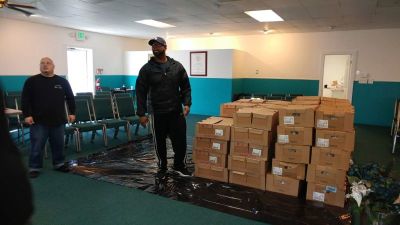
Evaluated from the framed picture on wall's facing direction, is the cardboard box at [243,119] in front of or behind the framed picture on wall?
in front

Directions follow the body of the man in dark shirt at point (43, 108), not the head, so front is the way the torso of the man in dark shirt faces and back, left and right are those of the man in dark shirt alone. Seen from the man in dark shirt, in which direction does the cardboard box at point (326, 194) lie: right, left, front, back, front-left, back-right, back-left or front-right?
front-left

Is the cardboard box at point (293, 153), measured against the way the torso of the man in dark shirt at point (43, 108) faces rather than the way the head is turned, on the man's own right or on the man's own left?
on the man's own left

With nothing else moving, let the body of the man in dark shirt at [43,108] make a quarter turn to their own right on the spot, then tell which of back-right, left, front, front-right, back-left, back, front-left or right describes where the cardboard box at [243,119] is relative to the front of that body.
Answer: back-left

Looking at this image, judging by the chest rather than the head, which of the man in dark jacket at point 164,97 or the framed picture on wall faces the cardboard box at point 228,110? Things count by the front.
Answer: the framed picture on wall

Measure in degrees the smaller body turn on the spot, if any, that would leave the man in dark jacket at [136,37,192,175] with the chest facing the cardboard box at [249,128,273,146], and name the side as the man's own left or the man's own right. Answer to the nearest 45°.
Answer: approximately 45° to the man's own left

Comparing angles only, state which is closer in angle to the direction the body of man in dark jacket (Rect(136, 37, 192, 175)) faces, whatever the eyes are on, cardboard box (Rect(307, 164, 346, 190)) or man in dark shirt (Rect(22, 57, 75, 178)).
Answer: the cardboard box

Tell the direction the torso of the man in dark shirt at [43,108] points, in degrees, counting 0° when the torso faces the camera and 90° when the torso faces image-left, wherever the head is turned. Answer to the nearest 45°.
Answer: approximately 0°

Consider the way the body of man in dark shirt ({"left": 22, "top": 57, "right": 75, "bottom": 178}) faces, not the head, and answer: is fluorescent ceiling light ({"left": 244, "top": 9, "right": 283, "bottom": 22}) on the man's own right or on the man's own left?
on the man's own left

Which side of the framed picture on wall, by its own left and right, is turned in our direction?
front

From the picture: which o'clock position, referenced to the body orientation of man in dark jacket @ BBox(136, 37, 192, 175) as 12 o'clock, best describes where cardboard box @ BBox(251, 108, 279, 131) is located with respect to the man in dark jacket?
The cardboard box is roughly at 10 o'clock from the man in dark jacket.

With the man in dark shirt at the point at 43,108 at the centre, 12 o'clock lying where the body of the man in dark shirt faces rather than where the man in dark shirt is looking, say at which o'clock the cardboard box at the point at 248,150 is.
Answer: The cardboard box is roughly at 10 o'clock from the man in dark shirt.
